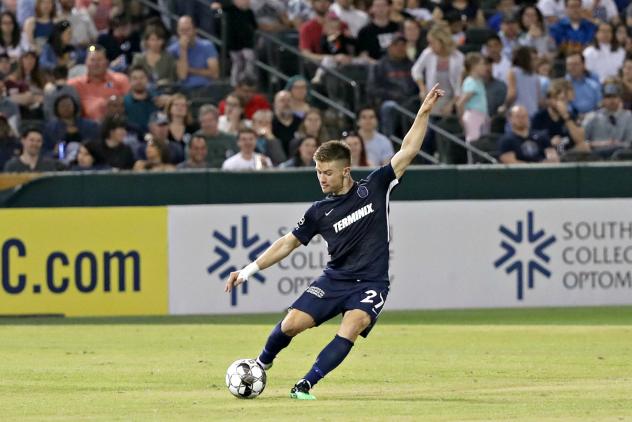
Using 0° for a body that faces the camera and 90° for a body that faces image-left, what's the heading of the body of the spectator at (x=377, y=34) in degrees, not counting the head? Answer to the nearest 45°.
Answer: approximately 0°

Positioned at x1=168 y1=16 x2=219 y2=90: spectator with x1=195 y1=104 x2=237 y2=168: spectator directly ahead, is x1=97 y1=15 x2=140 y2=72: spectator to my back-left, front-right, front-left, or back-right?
back-right

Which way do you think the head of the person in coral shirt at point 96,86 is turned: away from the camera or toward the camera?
toward the camera

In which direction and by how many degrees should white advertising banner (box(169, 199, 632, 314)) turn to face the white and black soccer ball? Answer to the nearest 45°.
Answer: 0° — it already faces it

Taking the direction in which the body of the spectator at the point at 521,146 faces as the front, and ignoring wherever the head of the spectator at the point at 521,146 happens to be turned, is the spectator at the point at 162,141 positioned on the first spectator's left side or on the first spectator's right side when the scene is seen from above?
on the first spectator's right side

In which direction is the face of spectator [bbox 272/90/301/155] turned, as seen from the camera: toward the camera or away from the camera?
toward the camera

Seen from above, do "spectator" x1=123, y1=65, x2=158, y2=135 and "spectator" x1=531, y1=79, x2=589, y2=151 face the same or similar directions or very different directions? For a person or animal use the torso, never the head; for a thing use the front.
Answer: same or similar directions

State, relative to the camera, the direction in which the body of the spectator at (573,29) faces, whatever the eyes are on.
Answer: toward the camera

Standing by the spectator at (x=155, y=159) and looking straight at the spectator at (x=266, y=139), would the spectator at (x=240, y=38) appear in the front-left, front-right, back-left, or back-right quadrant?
front-left

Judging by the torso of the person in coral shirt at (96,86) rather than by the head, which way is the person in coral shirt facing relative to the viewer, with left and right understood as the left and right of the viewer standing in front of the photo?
facing the viewer

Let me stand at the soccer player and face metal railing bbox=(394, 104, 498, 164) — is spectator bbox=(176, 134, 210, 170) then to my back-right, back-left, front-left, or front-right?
front-left

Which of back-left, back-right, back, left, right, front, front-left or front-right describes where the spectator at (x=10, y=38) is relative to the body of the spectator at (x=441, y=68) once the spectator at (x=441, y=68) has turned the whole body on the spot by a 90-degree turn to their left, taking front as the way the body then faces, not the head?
back

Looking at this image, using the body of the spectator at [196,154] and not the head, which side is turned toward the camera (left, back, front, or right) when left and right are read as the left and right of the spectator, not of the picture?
front

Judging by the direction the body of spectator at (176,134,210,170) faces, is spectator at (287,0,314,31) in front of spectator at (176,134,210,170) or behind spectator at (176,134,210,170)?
behind
